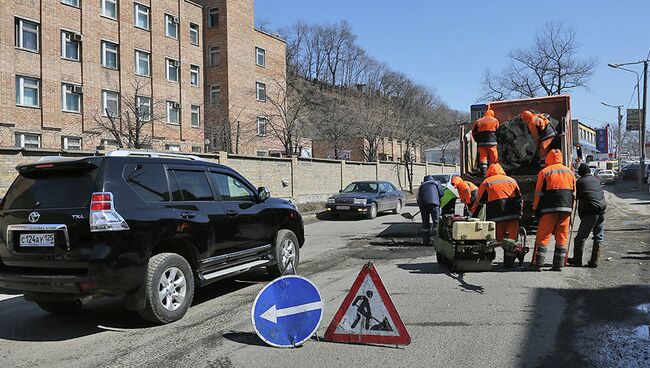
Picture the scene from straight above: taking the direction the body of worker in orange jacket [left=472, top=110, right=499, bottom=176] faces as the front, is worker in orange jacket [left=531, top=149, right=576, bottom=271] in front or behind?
behind

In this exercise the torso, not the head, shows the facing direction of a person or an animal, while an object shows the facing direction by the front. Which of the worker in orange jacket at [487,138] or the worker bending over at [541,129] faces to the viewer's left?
the worker bending over

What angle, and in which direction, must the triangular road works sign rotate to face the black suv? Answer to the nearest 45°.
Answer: approximately 90° to its right

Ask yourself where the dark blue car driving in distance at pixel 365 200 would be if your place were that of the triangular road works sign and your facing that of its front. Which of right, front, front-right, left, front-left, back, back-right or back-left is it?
back

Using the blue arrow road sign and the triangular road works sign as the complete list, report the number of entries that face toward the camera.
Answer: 2

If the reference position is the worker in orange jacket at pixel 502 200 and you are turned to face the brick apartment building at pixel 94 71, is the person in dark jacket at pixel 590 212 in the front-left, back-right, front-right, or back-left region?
back-right

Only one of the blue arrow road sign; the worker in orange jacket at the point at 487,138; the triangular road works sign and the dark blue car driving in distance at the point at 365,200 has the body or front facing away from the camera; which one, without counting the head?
the worker in orange jacket

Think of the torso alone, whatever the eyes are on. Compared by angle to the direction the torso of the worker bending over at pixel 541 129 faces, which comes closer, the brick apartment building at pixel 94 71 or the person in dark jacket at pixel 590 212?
the brick apartment building

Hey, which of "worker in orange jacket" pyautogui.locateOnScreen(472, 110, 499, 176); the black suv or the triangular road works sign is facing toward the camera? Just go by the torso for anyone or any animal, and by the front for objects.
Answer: the triangular road works sign

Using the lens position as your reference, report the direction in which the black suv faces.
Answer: facing away from the viewer and to the right of the viewer

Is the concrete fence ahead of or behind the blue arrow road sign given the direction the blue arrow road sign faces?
behind

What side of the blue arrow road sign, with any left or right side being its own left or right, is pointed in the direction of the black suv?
right
